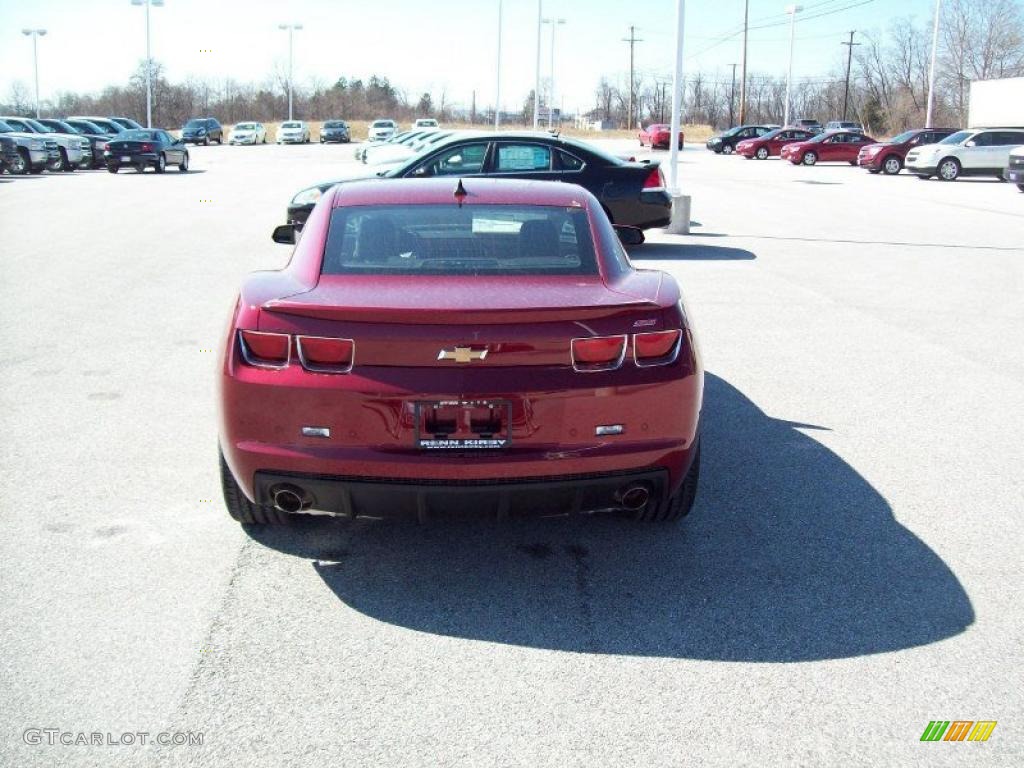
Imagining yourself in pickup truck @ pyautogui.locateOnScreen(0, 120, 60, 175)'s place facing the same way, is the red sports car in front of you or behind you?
in front

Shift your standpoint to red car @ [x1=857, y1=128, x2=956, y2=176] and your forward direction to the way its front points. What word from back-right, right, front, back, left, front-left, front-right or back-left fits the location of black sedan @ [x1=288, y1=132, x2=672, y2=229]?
front-left

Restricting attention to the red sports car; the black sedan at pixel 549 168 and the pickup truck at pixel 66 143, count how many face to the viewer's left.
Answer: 1

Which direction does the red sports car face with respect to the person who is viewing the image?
facing away from the viewer

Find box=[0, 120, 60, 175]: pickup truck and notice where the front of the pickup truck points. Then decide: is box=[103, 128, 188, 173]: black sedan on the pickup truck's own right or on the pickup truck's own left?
on the pickup truck's own left

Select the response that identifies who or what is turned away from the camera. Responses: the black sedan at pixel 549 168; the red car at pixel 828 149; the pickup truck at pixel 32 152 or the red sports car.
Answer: the red sports car

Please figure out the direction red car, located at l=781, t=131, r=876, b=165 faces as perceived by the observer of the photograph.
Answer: facing the viewer and to the left of the viewer

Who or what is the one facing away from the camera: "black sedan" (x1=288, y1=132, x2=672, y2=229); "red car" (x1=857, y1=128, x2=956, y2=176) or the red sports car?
the red sports car

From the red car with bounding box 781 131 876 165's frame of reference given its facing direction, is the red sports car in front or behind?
in front

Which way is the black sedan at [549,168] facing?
to the viewer's left

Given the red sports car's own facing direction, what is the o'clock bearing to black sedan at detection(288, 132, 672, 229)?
The black sedan is roughly at 12 o'clock from the red sports car.

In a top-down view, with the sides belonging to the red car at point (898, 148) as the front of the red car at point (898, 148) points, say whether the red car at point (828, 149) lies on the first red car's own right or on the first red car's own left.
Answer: on the first red car's own right

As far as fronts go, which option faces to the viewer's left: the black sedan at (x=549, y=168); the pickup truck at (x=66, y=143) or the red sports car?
the black sedan

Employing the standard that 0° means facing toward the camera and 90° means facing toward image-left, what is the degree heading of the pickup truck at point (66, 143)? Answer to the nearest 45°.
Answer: approximately 315°
